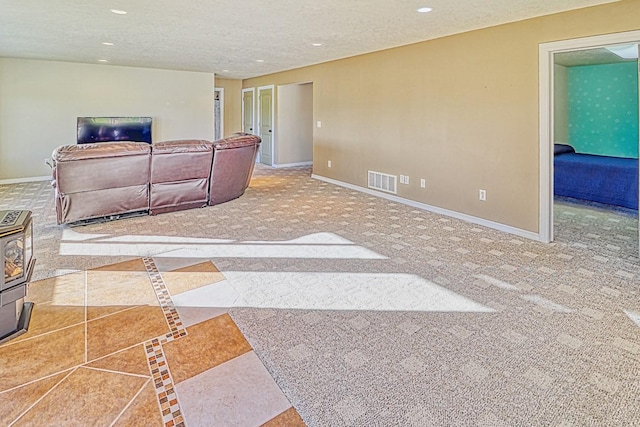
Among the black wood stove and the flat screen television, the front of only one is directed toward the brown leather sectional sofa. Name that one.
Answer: the flat screen television

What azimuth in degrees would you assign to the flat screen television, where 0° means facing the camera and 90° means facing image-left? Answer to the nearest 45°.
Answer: approximately 0°

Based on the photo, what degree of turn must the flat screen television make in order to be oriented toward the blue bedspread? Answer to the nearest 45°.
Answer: approximately 45° to its left

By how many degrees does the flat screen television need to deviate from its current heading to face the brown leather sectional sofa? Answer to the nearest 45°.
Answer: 0° — it already faces it

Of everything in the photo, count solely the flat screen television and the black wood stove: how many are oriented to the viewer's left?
0

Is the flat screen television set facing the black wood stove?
yes

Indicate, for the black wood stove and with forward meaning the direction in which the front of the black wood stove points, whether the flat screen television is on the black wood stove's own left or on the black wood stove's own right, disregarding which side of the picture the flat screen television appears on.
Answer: on the black wood stove's own left
